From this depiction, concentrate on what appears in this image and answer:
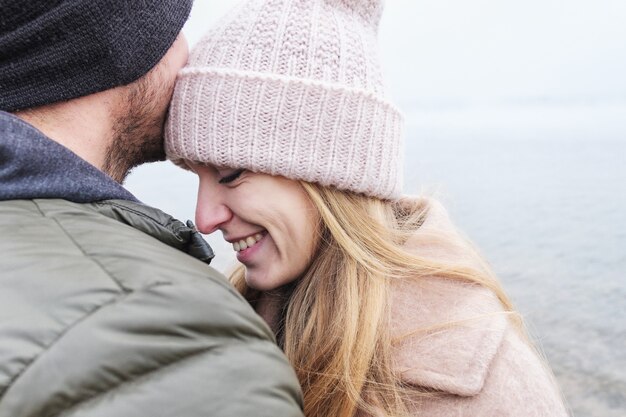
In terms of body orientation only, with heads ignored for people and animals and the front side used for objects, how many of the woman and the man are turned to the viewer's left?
1

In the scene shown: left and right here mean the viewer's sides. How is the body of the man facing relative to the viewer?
facing away from the viewer and to the right of the viewer

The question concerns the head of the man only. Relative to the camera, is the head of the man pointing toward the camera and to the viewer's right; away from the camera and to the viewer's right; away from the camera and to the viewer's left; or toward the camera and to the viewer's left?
away from the camera and to the viewer's right

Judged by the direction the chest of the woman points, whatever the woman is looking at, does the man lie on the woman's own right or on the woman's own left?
on the woman's own left

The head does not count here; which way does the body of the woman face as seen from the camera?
to the viewer's left

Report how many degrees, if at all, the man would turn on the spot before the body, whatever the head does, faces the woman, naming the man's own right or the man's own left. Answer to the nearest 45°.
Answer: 0° — they already face them
